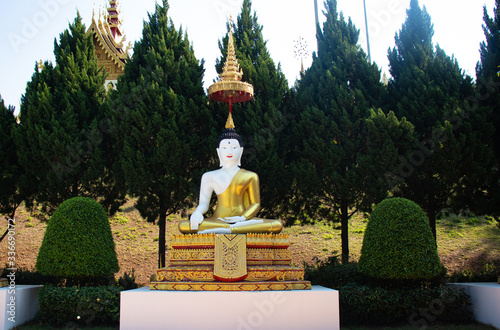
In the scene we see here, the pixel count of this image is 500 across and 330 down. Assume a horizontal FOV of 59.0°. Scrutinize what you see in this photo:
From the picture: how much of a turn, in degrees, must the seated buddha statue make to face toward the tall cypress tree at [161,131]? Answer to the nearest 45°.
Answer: approximately 135° to its right

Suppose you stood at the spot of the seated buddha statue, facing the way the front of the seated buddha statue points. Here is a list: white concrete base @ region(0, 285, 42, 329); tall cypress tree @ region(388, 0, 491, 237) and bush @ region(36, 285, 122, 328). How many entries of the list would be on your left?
1

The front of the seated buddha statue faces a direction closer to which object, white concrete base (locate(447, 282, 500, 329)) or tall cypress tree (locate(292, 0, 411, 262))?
the white concrete base

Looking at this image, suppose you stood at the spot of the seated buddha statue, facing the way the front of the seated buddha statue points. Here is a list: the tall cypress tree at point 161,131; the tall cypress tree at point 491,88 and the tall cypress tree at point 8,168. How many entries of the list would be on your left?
1

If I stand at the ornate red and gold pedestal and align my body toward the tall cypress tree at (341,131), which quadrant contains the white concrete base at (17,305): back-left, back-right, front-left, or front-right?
back-left

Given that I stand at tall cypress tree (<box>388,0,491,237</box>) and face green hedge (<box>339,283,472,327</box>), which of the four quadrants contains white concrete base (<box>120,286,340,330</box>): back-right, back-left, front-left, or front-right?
front-right

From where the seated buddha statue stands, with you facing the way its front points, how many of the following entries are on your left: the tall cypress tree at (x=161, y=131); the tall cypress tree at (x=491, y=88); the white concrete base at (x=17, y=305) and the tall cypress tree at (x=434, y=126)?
2

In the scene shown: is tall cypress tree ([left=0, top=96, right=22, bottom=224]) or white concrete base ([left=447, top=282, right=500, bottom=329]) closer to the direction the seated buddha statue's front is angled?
the white concrete base

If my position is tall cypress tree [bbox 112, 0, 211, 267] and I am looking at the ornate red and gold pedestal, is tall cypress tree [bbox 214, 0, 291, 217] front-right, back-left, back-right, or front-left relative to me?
front-left

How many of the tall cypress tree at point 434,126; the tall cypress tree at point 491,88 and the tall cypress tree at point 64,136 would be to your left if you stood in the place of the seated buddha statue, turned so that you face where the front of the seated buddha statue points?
2

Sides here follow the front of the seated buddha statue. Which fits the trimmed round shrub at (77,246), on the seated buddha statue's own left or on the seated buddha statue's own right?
on the seated buddha statue's own right

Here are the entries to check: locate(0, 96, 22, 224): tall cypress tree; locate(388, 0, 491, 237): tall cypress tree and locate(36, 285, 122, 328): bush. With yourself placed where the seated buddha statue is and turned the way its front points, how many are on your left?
1

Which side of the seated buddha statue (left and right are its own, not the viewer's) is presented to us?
front

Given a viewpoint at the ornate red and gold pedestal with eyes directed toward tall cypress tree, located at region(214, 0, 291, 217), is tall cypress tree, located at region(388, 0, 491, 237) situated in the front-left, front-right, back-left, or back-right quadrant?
front-right
